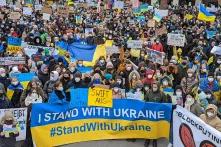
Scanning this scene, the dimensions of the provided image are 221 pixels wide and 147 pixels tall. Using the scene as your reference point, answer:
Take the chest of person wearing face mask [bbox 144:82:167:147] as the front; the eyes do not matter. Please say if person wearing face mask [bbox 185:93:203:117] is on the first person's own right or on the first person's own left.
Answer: on the first person's own left

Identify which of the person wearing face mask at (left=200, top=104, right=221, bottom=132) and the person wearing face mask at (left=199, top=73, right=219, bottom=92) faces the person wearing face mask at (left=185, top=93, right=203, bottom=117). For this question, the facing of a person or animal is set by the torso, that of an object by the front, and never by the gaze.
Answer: the person wearing face mask at (left=199, top=73, right=219, bottom=92)

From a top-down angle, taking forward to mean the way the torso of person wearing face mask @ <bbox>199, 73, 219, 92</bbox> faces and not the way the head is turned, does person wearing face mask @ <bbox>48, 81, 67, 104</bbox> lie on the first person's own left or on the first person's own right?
on the first person's own right

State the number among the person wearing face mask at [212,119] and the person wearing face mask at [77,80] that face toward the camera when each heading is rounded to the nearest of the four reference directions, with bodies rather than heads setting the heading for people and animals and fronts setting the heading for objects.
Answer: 2

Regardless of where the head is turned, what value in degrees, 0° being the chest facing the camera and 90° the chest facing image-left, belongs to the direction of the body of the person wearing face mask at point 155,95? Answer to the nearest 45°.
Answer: approximately 0°

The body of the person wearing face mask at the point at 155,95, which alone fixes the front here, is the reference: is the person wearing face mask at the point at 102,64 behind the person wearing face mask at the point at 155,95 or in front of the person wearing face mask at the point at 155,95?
behind

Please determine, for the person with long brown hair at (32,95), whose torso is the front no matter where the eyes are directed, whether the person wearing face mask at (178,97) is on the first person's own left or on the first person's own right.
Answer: on the first person's own left
